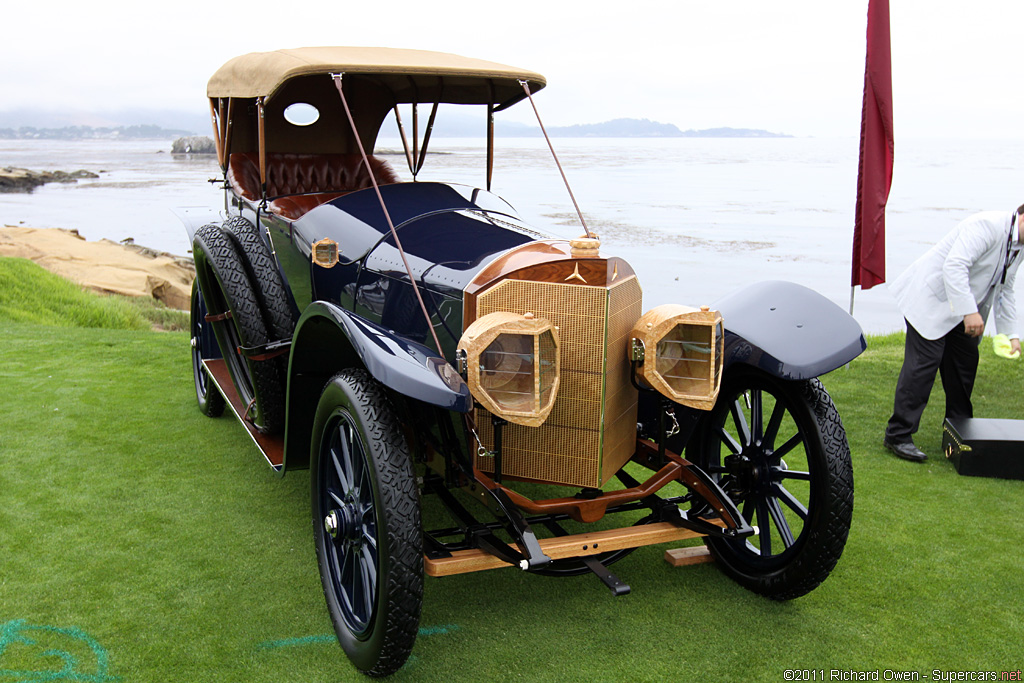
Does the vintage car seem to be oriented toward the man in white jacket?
no

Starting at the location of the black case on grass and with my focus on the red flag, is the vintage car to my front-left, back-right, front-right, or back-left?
back-left

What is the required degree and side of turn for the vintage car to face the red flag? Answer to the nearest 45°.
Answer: approximately 90° to its left

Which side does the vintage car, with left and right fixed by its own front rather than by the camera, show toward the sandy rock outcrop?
back

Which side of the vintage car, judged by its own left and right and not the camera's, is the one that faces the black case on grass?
left

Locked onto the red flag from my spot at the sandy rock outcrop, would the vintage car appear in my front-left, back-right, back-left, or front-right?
front-right

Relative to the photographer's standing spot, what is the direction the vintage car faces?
facing the viewer and to the right of the viewer

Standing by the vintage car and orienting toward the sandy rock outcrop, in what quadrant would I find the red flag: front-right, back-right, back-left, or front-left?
front-right

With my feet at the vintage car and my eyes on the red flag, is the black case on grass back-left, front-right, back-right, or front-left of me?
front-right

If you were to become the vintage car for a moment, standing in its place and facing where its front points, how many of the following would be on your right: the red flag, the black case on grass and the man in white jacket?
0

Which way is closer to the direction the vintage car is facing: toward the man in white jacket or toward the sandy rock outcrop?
the man in white jacket
